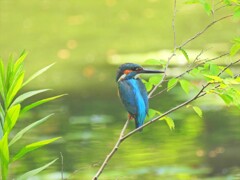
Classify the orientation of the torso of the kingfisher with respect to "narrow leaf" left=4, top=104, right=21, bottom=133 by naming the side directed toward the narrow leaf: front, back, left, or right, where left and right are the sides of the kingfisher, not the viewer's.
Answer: left

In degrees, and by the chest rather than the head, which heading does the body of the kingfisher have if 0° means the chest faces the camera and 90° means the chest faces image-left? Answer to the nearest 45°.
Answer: approximately 135°

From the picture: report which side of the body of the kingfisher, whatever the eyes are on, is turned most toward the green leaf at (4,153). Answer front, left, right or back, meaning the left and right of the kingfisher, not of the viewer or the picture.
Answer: left
